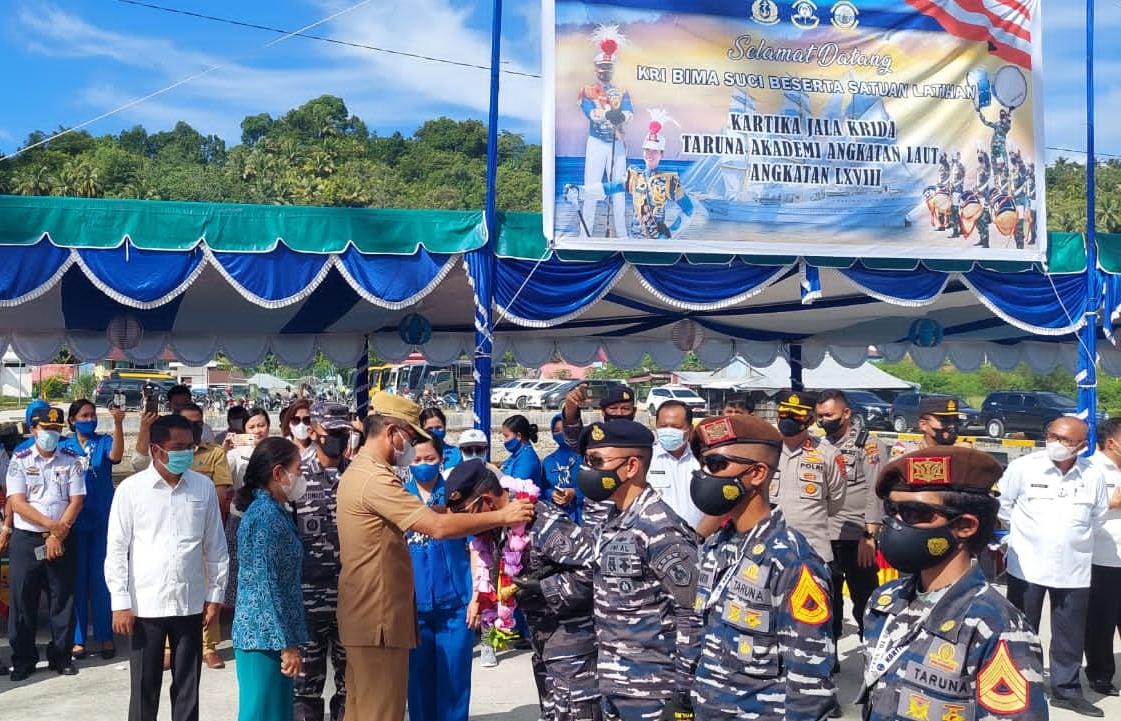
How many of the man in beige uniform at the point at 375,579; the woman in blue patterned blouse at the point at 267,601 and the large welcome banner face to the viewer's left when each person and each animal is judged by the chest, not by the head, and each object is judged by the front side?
0

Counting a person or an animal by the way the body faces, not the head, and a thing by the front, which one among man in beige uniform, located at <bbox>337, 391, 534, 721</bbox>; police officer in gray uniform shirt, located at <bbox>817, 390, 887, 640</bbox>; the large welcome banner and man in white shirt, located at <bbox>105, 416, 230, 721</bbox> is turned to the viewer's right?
the man in beige uniform

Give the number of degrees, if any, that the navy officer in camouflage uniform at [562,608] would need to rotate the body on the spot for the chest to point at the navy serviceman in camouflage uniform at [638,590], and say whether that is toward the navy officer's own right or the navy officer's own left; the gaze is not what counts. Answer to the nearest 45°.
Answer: approximately 135° to the navy officer's own left

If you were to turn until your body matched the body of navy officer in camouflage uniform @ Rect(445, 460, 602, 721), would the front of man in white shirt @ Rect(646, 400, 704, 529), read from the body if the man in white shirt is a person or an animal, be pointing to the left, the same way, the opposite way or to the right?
to the left

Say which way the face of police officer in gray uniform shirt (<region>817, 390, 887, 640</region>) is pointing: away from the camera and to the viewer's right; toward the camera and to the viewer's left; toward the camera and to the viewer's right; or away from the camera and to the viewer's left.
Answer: toward the camera and to the viewer's left

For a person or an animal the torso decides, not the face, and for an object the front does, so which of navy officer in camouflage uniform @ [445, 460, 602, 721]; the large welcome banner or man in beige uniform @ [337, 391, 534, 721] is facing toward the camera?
the large welcome banner

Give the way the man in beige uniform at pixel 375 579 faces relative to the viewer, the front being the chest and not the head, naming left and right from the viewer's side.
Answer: facing to the right of the viewer

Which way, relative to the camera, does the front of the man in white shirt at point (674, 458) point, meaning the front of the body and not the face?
toward the camera

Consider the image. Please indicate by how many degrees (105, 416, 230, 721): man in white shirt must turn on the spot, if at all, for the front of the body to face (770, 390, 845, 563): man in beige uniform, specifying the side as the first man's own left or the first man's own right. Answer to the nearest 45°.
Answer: approximately 90° to the first man's own left

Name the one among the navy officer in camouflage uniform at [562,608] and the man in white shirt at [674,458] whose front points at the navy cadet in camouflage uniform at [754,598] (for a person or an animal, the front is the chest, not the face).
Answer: the man in white shirt

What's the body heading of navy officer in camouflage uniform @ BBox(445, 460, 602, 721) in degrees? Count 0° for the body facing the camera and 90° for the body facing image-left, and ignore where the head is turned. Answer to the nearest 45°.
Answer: approximately 90°

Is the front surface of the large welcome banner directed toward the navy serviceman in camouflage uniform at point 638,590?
yes

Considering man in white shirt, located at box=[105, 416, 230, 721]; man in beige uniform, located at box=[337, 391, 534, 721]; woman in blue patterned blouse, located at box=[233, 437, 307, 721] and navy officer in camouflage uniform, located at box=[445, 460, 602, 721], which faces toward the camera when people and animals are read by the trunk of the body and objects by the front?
the man in white shirt

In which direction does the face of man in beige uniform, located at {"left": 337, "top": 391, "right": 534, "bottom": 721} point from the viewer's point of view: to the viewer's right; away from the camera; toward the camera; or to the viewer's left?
to the viewer's right

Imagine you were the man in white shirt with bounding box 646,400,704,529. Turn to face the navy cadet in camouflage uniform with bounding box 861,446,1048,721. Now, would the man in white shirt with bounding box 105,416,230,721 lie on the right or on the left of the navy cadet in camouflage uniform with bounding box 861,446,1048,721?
right

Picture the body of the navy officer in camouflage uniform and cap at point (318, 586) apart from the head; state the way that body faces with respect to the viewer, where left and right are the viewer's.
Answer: facing the viewer and to the right of the viewer
